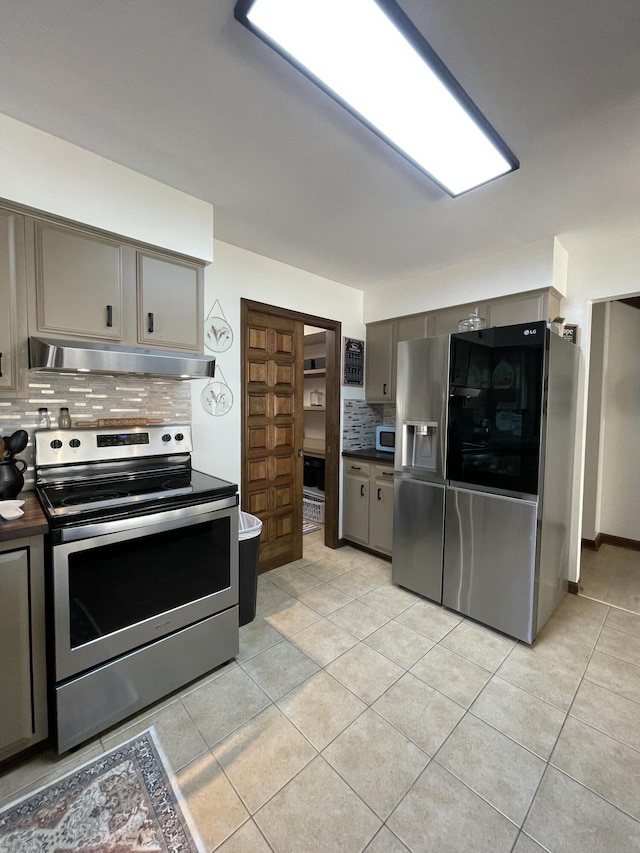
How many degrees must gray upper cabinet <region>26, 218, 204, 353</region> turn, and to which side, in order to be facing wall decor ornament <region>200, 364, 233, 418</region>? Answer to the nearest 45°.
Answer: approximately 90° to its left

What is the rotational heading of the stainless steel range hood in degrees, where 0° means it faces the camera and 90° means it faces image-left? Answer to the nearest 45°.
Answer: approximately 315°

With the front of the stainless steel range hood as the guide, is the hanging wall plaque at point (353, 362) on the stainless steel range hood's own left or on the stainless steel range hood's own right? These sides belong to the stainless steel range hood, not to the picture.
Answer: on the stainless steel range hood's own left

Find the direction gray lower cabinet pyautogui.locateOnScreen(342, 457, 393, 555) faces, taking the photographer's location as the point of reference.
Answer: facing the viewer and to the left of the viewer

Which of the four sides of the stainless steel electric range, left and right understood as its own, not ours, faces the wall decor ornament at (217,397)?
left

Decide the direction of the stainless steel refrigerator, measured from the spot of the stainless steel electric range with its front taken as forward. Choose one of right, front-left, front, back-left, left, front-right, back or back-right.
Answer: front-left

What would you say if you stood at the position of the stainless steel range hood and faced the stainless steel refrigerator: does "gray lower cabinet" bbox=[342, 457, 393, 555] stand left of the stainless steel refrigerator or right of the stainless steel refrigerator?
left

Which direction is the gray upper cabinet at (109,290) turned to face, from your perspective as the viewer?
facing the viewer and to the right of the viewer

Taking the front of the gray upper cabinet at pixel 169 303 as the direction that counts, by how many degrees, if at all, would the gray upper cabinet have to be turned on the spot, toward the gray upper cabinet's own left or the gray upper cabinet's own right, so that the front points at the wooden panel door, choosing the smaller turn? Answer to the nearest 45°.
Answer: approximately 90° to the gray upper cabinet's own left

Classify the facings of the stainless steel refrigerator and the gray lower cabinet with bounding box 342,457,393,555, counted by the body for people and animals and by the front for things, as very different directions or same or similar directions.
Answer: same or similar directions

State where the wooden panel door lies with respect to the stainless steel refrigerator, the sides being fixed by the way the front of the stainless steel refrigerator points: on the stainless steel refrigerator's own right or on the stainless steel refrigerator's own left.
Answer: on the stainless steel refrigerator's own right

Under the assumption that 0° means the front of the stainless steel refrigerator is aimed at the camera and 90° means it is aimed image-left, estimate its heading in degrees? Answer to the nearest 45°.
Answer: approximately 45°

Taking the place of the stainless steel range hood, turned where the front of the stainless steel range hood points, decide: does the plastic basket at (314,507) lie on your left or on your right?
on your left

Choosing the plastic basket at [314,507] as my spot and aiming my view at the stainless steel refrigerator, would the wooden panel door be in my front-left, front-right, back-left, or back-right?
front-right

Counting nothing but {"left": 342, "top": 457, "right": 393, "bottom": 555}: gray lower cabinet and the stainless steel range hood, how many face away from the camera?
0

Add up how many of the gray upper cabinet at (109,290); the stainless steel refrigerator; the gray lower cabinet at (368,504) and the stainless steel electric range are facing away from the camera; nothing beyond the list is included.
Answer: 0
